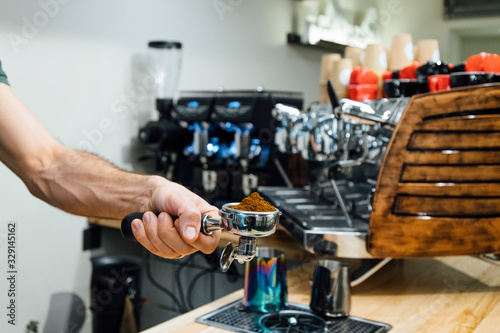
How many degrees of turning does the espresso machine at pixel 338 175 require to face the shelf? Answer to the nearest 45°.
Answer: approximately 135° to its right

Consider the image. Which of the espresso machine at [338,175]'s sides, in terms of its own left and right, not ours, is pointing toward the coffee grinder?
right

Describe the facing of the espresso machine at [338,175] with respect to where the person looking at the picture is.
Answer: facing the viewer and to the left of the viewer

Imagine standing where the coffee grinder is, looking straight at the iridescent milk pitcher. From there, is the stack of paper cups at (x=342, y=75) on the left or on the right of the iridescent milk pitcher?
left

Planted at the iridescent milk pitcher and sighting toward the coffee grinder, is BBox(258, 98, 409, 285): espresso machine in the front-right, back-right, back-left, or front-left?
front-right
